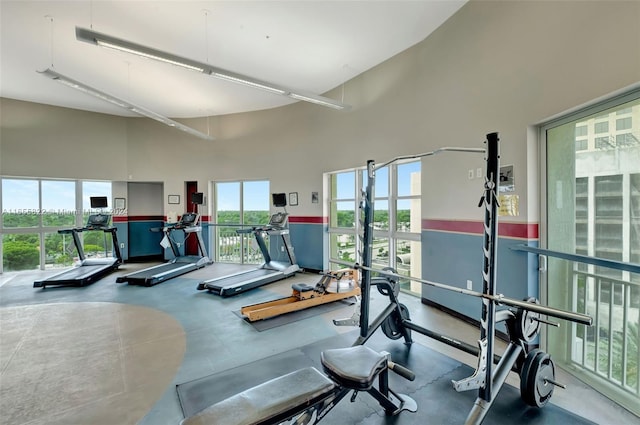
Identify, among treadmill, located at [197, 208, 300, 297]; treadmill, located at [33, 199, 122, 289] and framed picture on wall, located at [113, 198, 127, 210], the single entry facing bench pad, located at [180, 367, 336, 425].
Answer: the framed picture on wall

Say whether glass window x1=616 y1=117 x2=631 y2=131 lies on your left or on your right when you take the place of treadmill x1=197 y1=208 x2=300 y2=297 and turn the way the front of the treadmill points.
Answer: on your right

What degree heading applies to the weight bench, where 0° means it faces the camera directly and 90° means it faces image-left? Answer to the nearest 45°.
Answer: approximately 225°

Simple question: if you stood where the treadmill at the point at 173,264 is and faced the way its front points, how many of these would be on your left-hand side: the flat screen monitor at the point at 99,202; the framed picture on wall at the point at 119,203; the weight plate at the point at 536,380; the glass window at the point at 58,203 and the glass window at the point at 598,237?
3

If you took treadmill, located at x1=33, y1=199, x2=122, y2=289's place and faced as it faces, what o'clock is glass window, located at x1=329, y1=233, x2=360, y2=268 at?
The glass window is roughly at 3 o'clock from the treadmill.

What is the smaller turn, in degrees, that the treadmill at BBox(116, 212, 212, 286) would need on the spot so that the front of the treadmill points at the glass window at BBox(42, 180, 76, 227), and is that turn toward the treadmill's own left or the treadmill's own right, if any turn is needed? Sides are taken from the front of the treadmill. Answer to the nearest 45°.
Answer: approximately 90° to the treadmill's own left

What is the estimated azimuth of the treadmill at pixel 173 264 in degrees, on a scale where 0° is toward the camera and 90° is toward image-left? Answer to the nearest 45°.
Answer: approximately 225°

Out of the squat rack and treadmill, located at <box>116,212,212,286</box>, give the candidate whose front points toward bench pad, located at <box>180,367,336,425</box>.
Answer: the squat rack

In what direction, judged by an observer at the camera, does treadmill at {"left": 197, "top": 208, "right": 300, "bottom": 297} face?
facing away from the viewer and to the right of the viewer

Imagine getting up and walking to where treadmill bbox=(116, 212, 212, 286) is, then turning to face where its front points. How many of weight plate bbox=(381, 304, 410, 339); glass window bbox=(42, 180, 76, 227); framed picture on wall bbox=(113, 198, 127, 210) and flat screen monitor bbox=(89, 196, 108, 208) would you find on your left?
3

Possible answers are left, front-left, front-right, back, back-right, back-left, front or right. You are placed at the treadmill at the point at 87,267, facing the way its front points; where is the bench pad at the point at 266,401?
back-right
